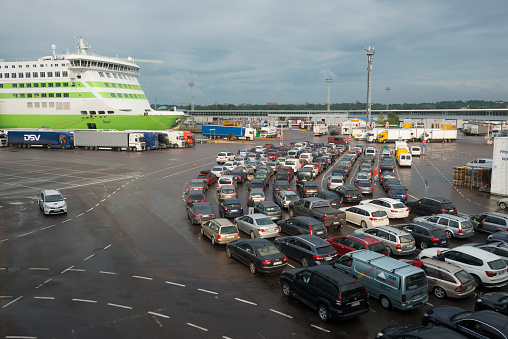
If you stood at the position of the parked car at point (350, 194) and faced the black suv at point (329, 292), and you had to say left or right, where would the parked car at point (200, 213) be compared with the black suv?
right

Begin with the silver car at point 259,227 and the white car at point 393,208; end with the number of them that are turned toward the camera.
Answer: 0

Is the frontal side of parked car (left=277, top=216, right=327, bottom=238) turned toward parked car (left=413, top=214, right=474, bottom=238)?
no

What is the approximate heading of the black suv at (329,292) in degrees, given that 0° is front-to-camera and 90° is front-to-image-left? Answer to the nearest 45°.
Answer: approximately 135°

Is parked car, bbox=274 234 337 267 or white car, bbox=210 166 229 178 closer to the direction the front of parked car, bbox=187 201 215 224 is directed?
the white car

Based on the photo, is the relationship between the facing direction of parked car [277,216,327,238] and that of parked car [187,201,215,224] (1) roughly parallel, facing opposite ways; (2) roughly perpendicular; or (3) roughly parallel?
roughly parallel

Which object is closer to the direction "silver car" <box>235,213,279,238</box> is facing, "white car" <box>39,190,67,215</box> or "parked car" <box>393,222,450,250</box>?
the white car

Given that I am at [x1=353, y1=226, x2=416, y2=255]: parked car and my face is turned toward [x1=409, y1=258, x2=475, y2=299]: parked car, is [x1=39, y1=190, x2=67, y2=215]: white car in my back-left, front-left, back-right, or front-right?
back-right

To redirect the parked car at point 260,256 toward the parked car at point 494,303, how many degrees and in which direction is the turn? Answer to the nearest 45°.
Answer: approximately 180°

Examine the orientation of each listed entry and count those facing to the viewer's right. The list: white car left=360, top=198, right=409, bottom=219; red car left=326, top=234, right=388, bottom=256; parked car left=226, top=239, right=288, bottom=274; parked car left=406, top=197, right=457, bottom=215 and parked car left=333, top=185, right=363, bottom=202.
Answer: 0

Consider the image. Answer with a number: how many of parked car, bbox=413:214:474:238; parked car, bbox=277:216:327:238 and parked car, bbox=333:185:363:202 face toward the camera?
0

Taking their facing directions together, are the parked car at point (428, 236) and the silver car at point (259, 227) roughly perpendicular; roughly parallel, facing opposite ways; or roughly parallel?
roughly parallel

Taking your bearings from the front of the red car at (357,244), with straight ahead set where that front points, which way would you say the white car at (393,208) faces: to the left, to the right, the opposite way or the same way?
the same way

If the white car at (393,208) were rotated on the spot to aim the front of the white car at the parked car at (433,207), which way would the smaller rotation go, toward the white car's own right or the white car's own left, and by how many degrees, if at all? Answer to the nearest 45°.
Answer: approximately 90° to the white car's own right

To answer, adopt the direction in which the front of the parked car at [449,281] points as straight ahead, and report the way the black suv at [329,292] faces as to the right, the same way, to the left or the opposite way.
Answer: the same way

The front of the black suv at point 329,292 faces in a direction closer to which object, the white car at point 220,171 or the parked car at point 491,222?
the white car

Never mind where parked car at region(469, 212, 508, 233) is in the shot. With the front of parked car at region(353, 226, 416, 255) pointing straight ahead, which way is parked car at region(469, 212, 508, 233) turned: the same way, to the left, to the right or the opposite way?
the same way

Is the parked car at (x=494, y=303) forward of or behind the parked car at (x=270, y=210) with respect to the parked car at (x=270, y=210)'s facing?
behind

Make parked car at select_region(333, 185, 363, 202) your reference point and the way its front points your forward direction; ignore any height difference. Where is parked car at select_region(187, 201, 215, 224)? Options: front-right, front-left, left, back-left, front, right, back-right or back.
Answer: left

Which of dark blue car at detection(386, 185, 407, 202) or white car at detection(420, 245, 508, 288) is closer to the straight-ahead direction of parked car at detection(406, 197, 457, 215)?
the dark blue car

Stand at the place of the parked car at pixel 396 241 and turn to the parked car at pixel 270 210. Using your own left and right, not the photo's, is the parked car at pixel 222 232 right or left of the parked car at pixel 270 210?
left
